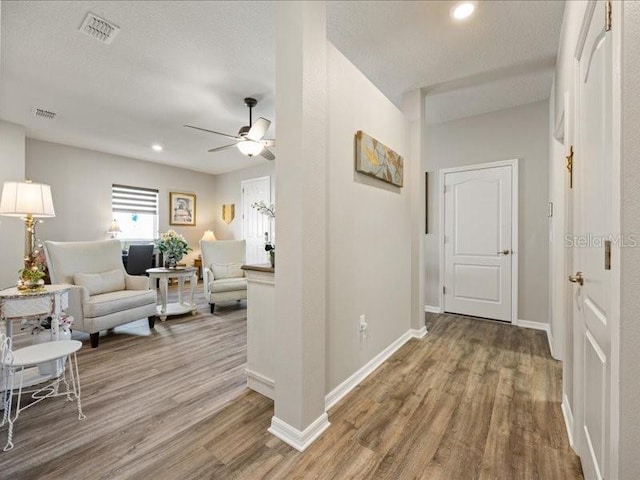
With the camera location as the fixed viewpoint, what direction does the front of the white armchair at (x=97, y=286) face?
facing the viewer and to the right of the viewer

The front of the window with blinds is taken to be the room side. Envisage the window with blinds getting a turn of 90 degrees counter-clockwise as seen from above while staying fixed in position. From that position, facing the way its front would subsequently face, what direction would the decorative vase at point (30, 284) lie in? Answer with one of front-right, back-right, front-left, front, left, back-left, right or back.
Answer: back-right

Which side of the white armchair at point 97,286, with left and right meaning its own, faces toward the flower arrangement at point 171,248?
left

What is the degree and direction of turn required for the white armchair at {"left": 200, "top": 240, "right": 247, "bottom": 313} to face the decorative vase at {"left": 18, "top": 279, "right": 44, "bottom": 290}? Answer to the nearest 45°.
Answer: approximately 90° to its right

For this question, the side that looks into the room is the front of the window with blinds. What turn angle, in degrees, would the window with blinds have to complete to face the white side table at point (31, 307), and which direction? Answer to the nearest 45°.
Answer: approximately 45° to its right

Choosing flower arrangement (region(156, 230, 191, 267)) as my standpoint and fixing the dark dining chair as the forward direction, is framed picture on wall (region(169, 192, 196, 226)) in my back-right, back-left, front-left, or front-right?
front-right

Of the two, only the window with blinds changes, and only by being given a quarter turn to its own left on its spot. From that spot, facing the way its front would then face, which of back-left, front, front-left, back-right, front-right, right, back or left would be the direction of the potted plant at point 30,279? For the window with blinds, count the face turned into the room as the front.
back-right

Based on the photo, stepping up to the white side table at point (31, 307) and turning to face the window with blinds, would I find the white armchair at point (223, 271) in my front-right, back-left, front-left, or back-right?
front-right
